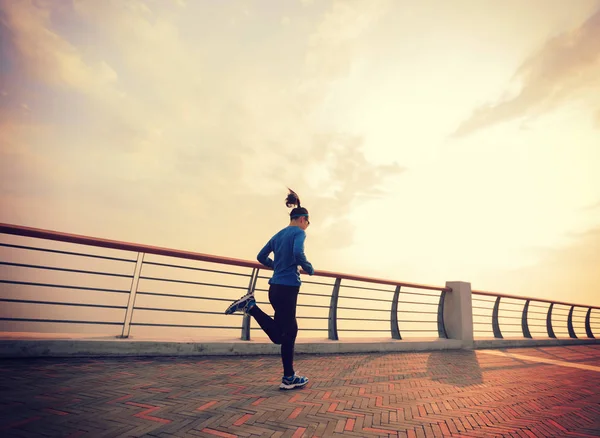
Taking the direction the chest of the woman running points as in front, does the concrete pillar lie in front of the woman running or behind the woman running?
in front

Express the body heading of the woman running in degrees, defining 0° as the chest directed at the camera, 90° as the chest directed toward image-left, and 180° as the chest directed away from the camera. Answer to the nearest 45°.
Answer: approximately 225°
